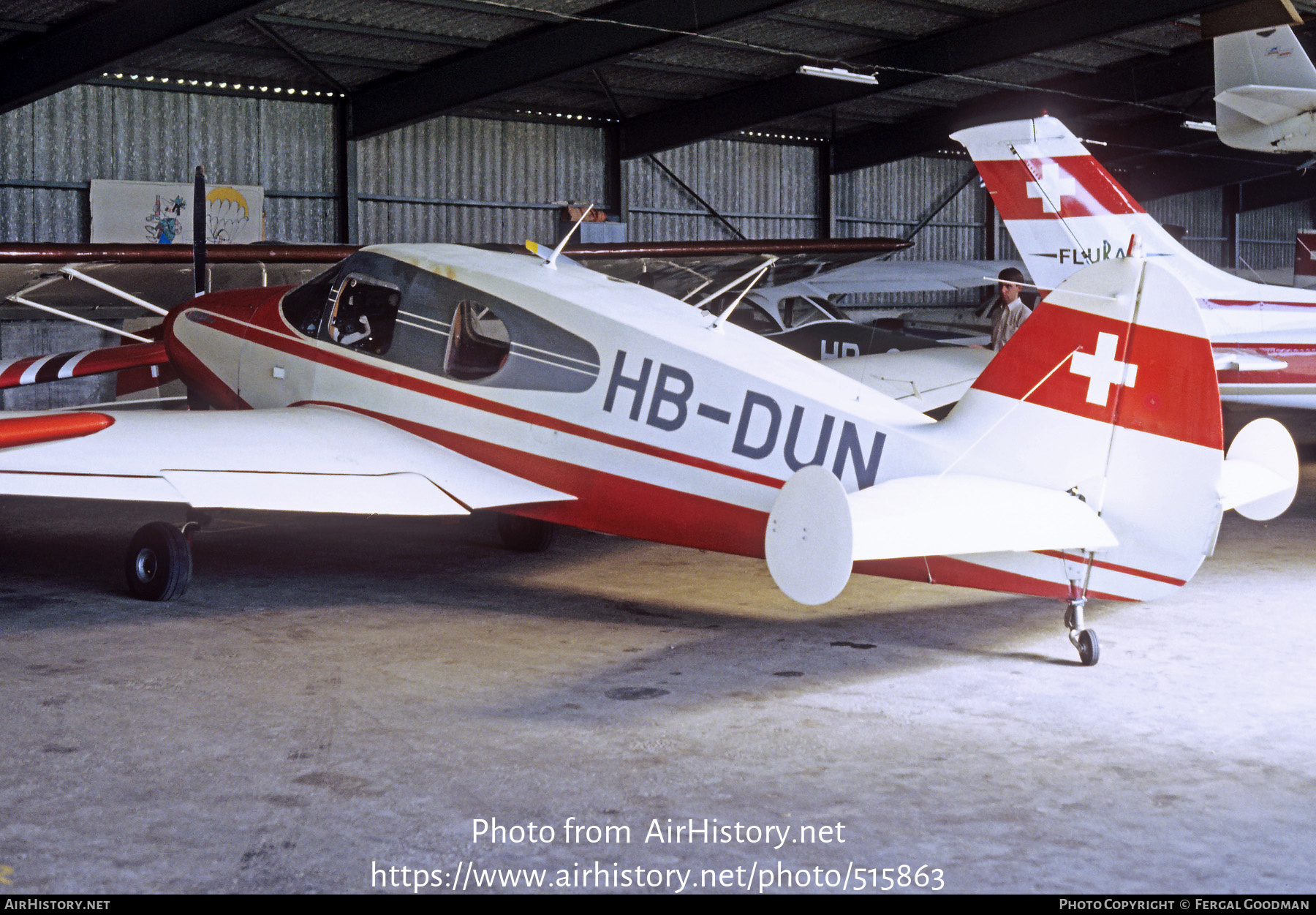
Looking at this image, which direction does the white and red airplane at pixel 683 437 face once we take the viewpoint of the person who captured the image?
facing away from the viewer and to the left of the viewer

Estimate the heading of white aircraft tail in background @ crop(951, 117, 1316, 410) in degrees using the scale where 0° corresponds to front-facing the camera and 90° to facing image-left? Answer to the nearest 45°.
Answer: approximately 270°

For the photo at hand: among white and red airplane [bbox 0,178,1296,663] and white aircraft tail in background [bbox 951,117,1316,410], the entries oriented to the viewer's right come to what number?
1

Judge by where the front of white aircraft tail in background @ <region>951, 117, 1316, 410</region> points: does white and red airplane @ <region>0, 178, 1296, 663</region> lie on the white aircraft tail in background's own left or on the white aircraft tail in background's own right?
on the white aircraft tail in background's own right

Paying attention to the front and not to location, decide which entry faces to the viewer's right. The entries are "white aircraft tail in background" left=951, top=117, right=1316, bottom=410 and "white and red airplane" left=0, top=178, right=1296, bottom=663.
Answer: the white aircraft tail in background

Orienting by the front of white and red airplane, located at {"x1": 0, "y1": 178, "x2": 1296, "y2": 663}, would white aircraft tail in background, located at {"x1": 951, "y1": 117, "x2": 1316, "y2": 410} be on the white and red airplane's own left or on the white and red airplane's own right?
on the white and red airplane's own right
